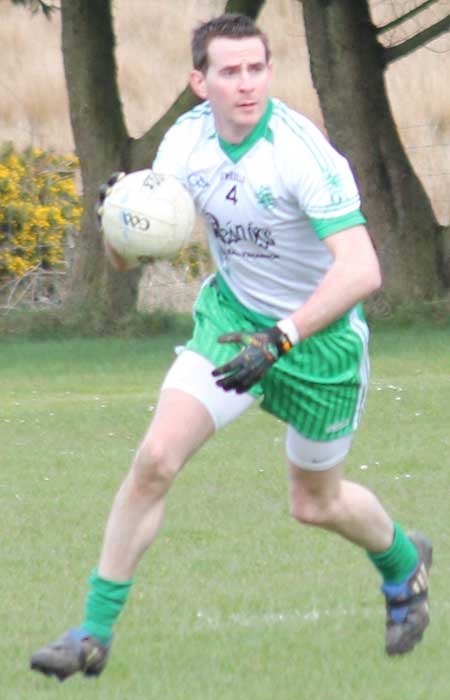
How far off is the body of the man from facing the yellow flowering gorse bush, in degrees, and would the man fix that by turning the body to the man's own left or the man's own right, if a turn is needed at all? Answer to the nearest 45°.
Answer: approximately 135° to the man's own right

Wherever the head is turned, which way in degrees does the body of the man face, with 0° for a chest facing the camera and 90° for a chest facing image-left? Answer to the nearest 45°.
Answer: approximately 45°

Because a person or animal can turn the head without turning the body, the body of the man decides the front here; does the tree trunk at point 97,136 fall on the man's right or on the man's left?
on the man's right

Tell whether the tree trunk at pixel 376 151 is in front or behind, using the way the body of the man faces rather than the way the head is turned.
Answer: behind
